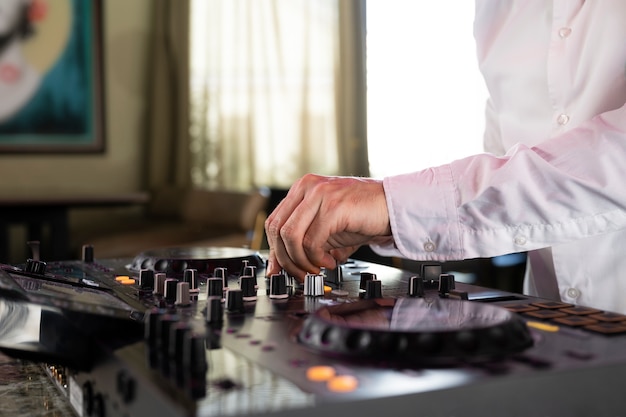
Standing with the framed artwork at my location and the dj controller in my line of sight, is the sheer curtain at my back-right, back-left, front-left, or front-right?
front-left

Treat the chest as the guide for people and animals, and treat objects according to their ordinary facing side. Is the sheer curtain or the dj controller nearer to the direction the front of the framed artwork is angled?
the dj controller

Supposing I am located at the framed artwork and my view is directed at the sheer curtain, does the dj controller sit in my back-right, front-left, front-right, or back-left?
front-right

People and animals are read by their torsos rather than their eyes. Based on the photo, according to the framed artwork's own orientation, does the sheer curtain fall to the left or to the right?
on its left

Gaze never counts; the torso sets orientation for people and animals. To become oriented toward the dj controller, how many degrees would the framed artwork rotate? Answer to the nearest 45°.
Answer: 0° — it already faces it

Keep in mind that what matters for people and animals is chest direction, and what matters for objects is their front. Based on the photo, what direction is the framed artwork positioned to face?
toward the camera

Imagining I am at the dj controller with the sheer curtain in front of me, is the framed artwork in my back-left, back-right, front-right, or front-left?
front-left
